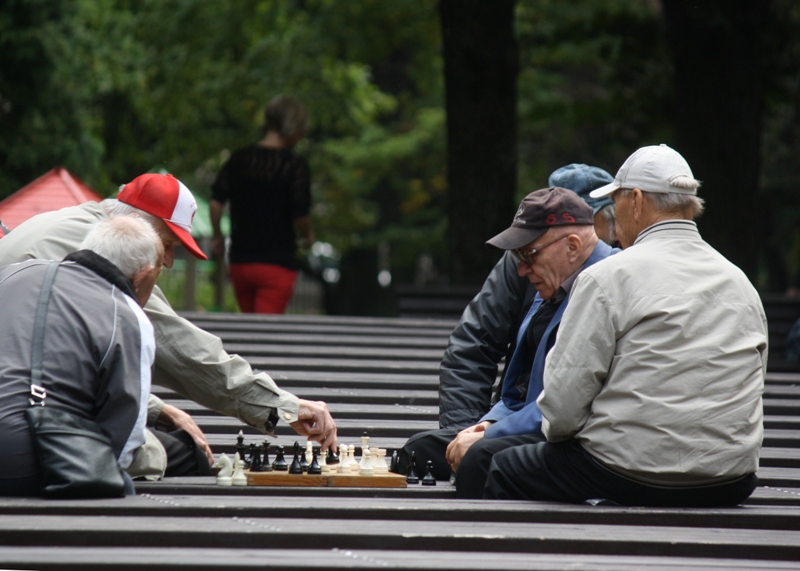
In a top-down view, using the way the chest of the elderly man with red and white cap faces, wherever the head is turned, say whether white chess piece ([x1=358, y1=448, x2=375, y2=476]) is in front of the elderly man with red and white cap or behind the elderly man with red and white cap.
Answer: in front

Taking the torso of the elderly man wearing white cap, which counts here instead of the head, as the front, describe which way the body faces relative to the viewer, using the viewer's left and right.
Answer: facing away from the viewer and to the left of the viewer

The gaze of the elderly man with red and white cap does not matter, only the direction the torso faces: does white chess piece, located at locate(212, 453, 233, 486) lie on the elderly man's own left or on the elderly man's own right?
on the elderly man's own right

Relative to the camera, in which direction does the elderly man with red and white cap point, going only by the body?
to the viewer's right

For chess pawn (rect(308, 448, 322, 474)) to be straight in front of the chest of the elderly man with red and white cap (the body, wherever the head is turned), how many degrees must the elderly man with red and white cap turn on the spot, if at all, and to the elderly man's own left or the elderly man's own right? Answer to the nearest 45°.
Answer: approximately 45° to the elderly man's own right

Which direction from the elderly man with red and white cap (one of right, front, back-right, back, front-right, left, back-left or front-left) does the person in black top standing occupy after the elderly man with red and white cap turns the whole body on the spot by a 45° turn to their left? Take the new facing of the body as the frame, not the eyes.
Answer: front-left

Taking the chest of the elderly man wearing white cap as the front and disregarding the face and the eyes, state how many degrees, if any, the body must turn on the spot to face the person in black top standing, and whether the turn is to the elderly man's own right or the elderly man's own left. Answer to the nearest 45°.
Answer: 0° — they already face them

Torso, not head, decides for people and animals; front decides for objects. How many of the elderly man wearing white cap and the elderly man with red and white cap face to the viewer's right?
1

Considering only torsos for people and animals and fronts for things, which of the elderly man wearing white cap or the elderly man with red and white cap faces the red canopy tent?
the elderly man wearing white cap

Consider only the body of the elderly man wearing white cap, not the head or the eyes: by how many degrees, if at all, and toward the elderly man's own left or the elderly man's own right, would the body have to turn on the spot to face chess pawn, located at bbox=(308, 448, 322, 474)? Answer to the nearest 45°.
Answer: approximately 45° to the elderly man's own left

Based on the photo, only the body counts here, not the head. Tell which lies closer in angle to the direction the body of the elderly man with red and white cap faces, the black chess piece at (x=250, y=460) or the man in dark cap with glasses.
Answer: the man in dark cap with glasses

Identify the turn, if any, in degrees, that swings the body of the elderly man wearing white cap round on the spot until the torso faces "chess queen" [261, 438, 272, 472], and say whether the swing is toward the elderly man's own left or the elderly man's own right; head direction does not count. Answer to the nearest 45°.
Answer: approximately 45° to the elderly man's own left

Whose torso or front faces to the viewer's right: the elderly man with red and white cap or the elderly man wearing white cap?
the elderly man with red and white cap

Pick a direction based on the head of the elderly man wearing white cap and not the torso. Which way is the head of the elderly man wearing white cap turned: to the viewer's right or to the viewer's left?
to the viewer's left

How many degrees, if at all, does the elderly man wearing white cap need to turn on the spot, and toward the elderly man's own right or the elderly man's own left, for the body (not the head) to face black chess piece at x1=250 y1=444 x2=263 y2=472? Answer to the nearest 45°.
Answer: approximately 45° to the elderly man's own left
